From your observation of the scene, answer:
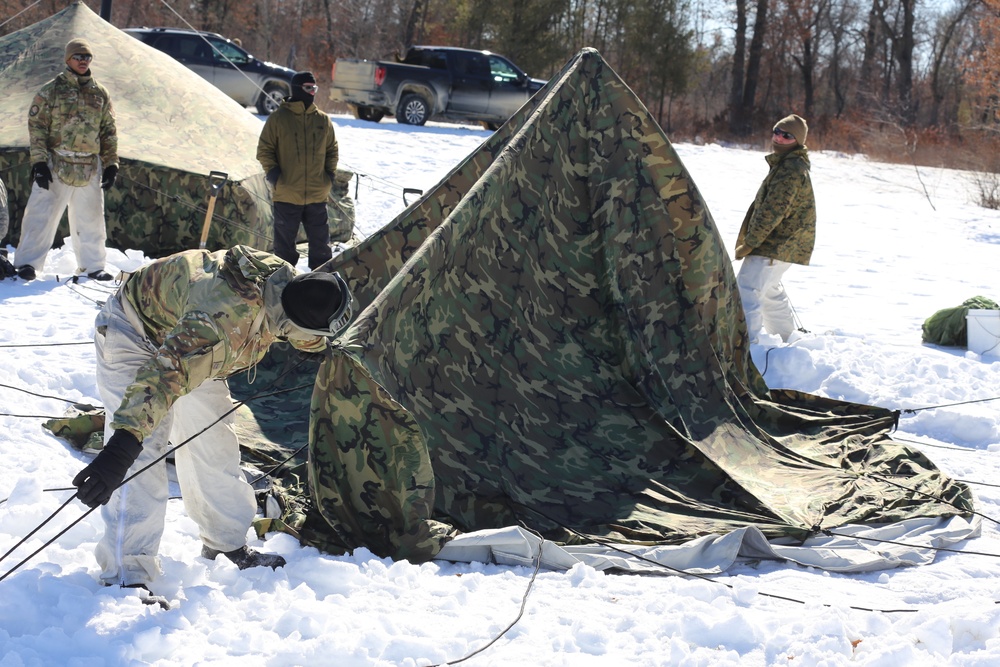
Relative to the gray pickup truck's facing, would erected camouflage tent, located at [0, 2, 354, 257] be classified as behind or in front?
behind

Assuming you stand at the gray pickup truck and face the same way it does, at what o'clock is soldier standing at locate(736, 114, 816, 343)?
The soldier standing is roughly at 4 o'clock from the gray pickup truck.

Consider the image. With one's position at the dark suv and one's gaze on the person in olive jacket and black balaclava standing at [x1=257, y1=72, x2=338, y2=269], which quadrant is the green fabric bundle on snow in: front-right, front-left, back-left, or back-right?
front-left

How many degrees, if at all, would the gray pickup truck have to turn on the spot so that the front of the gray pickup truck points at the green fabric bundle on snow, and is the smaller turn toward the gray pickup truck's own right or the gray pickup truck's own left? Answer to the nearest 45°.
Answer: approximately 135° to the gray pickup truck's own right

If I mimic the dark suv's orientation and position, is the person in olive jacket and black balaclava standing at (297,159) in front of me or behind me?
in front

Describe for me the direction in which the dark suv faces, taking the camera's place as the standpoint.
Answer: facing the viewer and to the right of the viewer

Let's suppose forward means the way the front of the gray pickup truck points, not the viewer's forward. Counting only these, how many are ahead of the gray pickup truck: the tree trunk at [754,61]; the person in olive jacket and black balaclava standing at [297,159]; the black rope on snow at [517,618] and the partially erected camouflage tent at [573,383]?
1

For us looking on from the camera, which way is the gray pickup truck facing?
facing away from the viewer and to the right of the viewer

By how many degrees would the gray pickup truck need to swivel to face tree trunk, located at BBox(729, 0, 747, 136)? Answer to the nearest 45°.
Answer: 0° — it already faces it

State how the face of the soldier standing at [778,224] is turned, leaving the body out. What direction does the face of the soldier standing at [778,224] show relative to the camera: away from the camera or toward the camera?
toward the camera

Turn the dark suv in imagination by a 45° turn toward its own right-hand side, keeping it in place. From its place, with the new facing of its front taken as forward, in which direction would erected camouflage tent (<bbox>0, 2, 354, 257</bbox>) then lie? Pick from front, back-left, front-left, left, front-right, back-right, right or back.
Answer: front

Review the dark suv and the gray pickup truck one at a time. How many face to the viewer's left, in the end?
0
